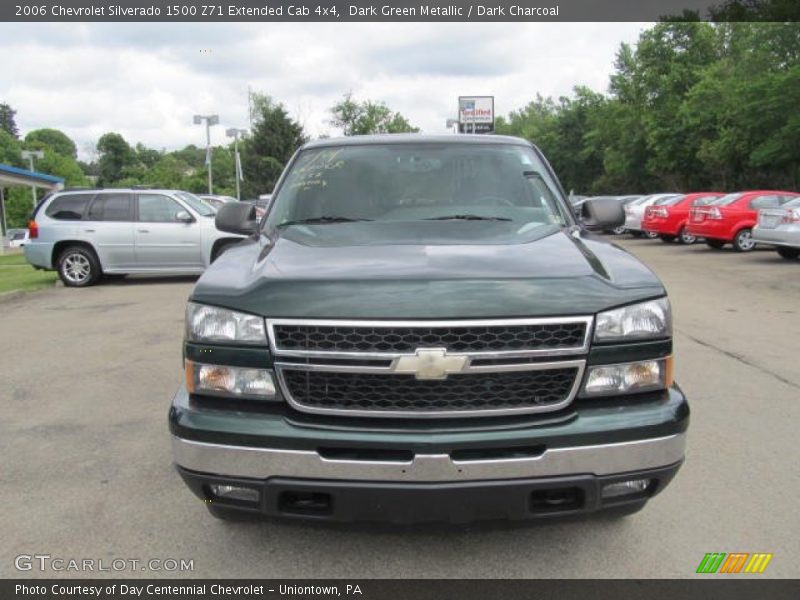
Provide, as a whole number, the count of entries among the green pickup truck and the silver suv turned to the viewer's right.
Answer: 1

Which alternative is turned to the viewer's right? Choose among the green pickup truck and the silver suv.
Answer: the silver suv

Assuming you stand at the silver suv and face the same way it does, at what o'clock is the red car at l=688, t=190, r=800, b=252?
The red car is roughly at 12 o'clock from the silver suv.

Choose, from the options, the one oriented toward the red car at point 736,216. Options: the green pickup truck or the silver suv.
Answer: the silver suv

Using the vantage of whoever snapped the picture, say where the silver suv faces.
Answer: facing to the right of the viewer

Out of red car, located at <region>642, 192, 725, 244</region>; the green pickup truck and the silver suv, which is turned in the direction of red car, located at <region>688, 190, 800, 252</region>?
the silver suv

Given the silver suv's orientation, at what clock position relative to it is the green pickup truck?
The green pickup truck is roughly at 3 o'clock from the silver suv.

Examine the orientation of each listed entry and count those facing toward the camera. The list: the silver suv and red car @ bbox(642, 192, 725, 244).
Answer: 0

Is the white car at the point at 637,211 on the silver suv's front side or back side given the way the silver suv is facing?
on the front side

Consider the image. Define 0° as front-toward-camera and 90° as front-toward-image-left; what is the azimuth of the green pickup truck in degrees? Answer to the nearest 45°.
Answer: approximately 0°
